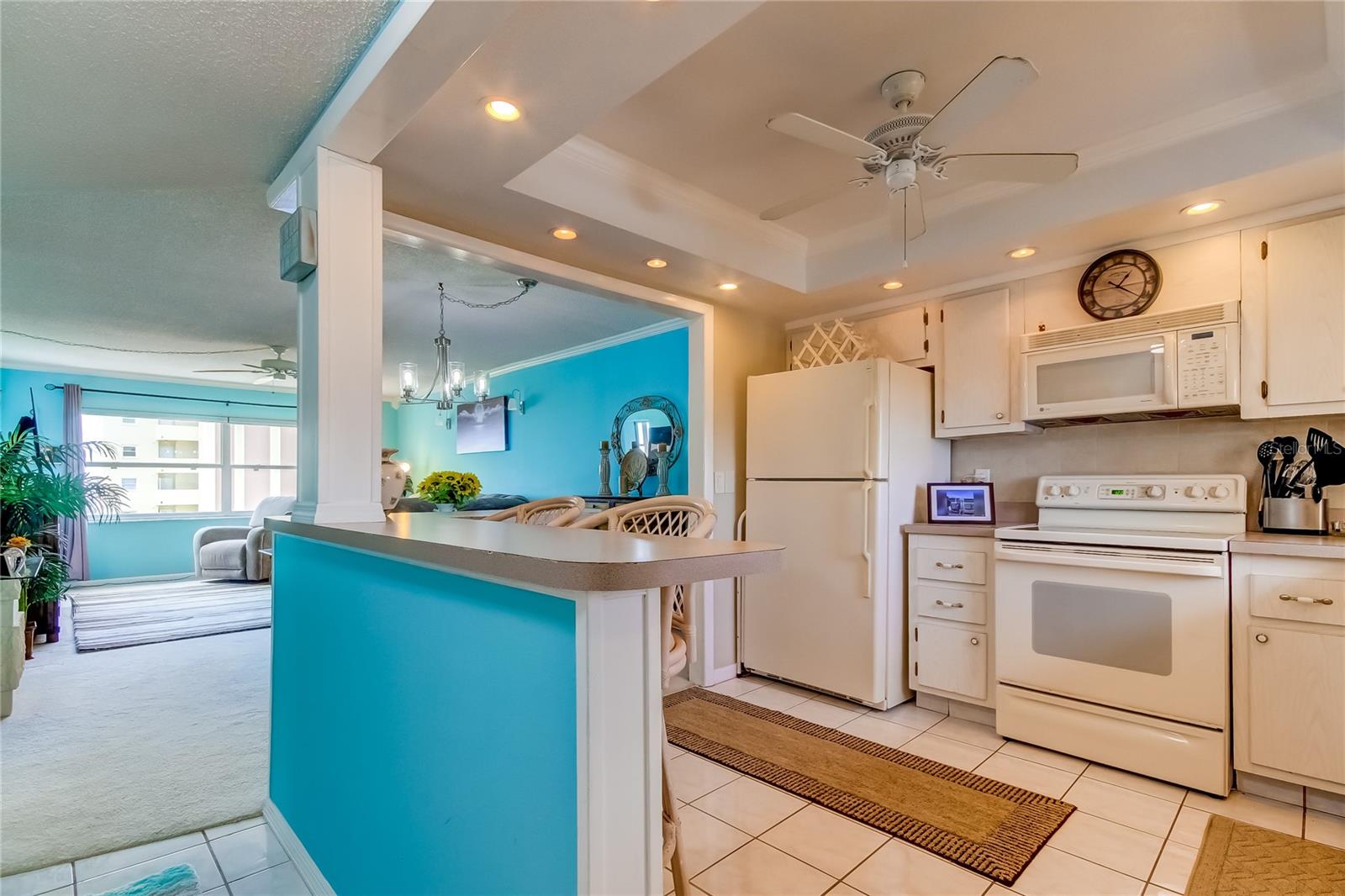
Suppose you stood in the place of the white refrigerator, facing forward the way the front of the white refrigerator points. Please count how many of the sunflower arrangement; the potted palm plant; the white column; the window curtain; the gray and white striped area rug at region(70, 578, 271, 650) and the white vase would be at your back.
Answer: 0

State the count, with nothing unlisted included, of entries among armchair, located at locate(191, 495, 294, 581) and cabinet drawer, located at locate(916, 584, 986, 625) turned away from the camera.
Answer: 0

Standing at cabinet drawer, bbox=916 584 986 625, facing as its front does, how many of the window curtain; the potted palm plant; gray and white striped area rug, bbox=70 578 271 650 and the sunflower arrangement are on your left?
0

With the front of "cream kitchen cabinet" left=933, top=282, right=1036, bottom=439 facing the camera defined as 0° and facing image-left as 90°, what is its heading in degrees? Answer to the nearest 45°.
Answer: approximately 45°

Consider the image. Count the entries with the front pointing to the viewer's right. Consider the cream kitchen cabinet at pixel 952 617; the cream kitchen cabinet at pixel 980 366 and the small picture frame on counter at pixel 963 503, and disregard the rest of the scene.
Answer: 0

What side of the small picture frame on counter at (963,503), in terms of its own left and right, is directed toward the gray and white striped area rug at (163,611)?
right

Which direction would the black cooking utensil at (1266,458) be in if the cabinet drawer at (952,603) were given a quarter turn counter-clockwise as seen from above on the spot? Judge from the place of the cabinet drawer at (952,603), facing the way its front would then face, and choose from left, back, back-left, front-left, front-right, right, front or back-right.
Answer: front-left

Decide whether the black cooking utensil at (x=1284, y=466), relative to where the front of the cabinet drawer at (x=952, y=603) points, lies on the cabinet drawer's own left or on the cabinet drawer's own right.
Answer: on the cabinet drawer's own left

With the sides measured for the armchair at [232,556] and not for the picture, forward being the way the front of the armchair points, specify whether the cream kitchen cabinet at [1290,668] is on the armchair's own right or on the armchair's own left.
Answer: on the armchair's own left

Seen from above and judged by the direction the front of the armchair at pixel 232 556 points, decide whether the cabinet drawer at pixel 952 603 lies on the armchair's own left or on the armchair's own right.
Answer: on the armchair's own left

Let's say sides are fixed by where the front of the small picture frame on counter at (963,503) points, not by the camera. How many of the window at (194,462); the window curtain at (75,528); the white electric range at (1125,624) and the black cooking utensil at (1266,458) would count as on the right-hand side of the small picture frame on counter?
2

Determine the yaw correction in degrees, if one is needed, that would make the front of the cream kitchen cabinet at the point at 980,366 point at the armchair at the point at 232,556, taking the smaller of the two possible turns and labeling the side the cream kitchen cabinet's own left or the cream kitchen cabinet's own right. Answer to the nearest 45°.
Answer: approximately 45° to the cream kitchen cabinet's own right

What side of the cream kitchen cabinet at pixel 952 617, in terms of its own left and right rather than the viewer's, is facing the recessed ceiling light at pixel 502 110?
front

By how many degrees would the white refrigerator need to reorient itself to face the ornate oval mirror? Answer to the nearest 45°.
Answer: approximately 90° to its right

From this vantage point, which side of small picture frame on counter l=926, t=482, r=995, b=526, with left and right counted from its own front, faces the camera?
front

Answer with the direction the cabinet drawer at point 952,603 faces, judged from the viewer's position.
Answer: facing the viewer and to the left of the viewer

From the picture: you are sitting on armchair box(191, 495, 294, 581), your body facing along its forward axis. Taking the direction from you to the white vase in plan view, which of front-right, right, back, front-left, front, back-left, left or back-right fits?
front-left

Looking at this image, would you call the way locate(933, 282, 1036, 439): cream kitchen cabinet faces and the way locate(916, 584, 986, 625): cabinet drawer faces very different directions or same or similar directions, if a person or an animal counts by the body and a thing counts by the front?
same or similar directions
